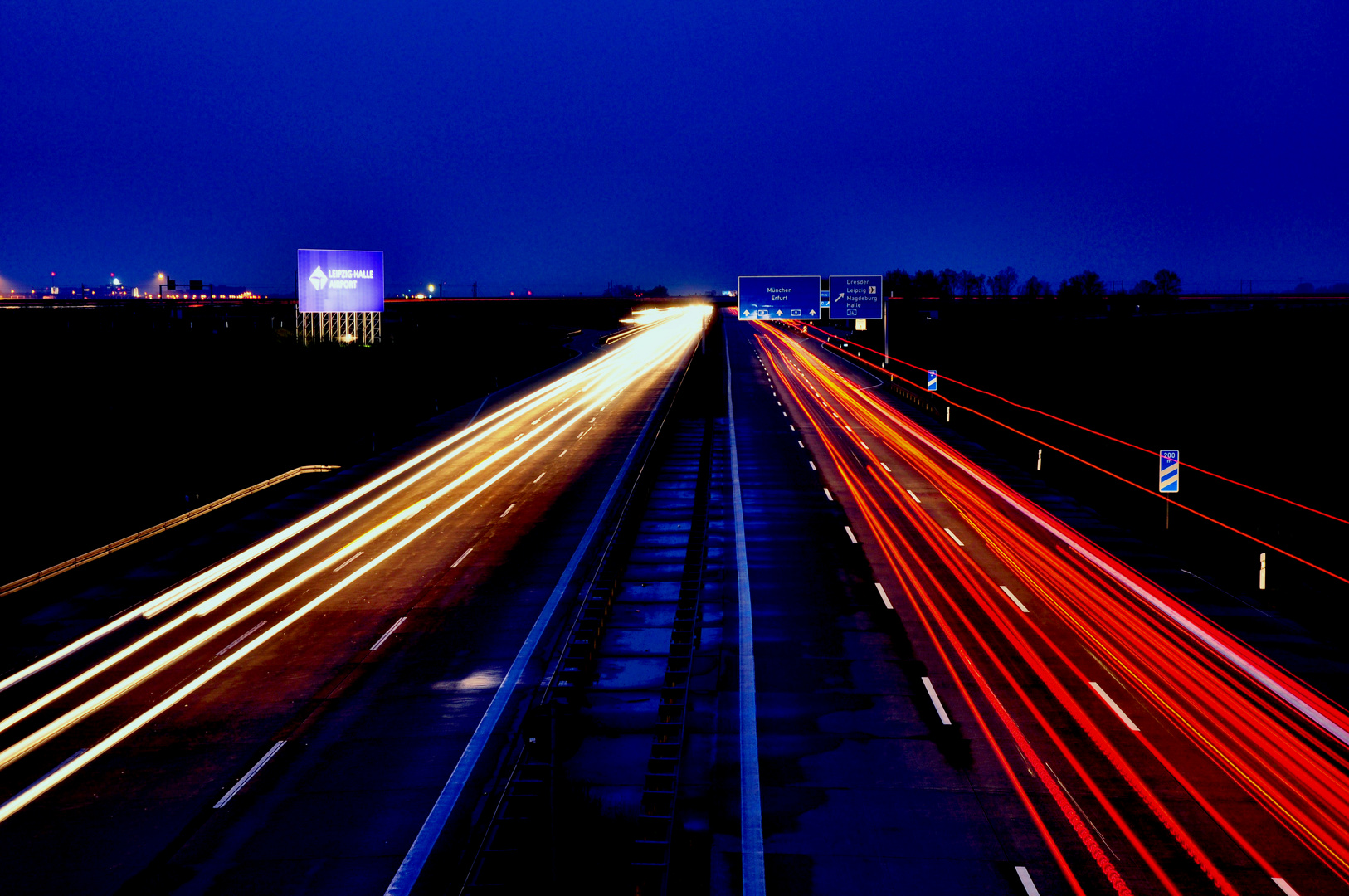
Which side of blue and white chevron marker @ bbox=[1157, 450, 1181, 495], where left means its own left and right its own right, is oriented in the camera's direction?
front

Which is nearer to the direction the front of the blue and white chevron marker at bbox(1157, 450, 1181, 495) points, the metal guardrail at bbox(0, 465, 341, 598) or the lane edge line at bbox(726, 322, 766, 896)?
the lane edge line

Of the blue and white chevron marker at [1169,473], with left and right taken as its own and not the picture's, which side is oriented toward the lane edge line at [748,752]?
front
